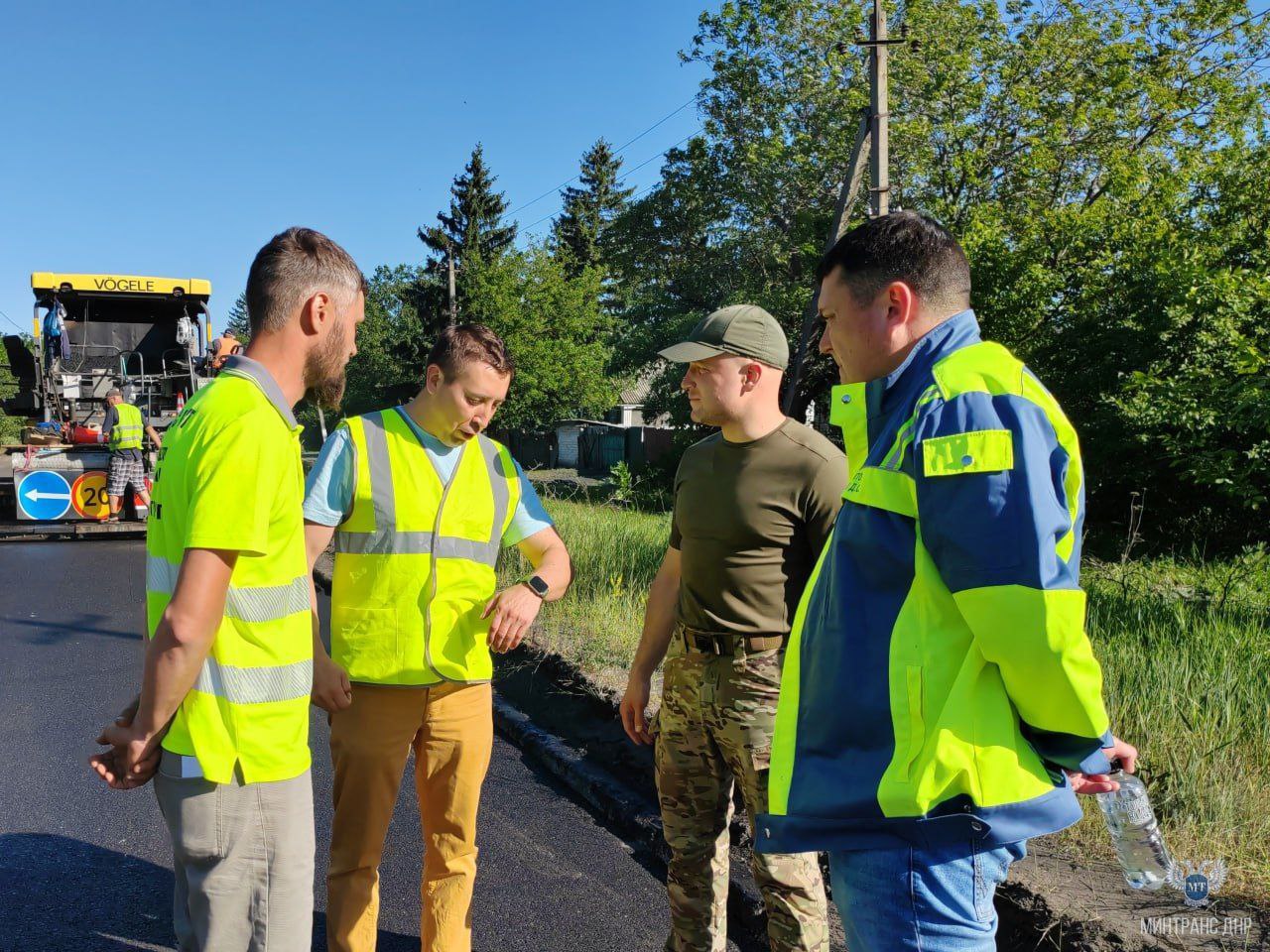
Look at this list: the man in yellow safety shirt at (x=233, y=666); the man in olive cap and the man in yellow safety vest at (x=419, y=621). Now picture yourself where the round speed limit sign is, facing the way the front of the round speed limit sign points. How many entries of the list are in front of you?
3

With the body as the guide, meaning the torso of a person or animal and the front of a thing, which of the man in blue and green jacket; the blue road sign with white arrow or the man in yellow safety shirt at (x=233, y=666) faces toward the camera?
the blue road sign with white arrow

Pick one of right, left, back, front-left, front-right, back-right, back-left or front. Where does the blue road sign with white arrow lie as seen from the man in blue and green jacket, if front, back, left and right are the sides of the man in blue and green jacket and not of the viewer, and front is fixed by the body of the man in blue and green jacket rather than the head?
front-right

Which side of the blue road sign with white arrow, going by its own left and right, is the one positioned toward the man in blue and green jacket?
front

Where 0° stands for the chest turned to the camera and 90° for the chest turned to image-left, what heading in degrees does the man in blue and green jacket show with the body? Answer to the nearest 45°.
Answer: approximately 90°

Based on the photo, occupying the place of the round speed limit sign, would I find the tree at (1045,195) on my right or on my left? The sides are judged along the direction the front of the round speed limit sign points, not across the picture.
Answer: on my left

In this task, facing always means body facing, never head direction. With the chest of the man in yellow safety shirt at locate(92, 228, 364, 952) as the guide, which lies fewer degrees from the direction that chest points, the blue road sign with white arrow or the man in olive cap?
the man in olive cap

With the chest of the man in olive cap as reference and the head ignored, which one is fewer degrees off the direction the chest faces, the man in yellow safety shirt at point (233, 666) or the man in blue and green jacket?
the man in yellow safety shirt

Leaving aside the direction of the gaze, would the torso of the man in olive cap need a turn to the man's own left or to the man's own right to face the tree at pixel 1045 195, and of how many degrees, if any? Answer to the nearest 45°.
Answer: approximately 135° to the man's own right

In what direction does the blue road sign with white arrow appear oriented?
toward the camera

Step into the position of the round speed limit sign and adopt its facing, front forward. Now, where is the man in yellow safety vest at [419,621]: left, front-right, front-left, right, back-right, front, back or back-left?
front

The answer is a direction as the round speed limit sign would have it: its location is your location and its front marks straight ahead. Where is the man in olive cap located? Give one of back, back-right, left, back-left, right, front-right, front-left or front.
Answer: front

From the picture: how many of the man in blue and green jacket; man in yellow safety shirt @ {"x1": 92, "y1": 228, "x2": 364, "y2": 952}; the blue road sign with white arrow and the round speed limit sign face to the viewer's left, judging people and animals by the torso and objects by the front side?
1

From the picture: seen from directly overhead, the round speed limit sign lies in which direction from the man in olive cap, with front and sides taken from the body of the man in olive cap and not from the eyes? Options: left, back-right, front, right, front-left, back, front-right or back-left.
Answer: right

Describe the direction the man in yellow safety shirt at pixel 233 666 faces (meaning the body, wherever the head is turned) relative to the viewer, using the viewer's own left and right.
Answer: facing to the right of the viewer

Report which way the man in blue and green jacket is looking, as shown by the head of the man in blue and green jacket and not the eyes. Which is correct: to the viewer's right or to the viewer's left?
to the viewer's left

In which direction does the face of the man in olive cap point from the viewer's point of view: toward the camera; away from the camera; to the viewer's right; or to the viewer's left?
to the viewer's left
